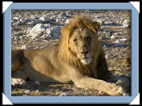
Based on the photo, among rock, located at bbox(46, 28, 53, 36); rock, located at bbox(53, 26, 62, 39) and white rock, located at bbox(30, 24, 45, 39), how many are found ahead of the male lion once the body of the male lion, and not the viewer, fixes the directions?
0

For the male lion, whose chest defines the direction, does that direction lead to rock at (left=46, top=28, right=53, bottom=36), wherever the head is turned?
no

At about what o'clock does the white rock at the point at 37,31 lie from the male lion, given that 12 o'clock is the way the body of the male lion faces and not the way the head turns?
The white rock is roughly at 7 o'clock from the male lion.

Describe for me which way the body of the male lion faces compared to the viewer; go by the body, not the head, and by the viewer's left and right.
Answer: facing the viewer and to the right of the viewer

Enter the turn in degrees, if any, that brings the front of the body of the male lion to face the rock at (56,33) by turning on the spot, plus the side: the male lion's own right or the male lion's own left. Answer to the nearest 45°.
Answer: approximately 135° to the male lion's own left

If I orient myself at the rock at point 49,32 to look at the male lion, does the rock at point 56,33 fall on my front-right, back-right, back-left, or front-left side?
front-left

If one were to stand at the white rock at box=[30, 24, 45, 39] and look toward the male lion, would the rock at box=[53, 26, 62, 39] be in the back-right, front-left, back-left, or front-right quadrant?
front-left
